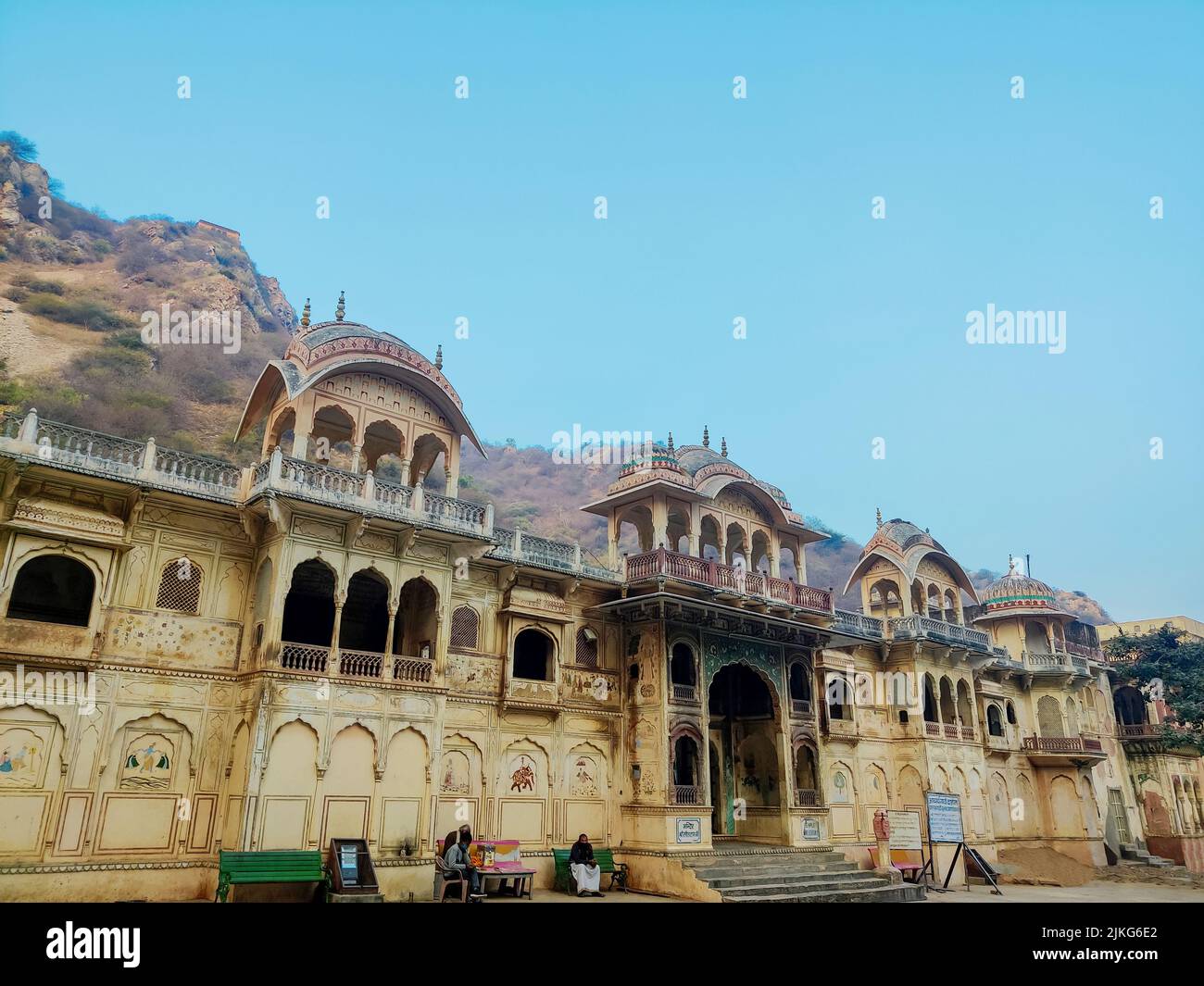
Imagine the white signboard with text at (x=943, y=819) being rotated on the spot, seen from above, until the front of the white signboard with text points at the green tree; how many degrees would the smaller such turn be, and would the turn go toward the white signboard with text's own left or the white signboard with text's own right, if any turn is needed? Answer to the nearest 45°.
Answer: approximately 135° to the white signboard with text's own left

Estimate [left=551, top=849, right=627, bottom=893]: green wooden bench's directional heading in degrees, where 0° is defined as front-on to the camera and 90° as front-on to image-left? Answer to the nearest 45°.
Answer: approximately 315°

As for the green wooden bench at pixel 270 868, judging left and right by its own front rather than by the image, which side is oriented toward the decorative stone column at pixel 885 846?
left

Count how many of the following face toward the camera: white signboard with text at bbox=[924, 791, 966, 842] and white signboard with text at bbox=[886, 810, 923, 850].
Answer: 2

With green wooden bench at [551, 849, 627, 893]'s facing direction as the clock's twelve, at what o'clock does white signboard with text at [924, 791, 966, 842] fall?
The white signboard with text is roughly at 10 o'clock from the green wooden bench.

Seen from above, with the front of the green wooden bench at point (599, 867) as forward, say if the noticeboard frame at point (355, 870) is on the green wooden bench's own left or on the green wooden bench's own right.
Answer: on the green wooden bench's own right

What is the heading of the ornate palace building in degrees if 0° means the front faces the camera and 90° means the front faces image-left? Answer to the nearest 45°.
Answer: approximately 315°

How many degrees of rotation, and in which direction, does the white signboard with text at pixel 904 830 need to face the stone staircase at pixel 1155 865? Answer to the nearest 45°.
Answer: approximately 135° to its left

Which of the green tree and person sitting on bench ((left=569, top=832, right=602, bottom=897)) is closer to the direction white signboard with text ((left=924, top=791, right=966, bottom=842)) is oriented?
the person sitting on bench

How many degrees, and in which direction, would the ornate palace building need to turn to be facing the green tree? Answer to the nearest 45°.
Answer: approximately 90° to its left
